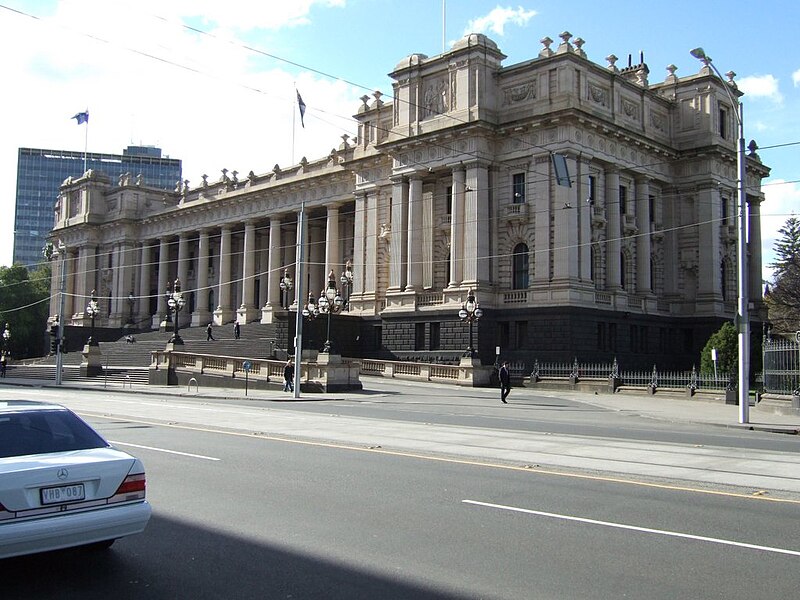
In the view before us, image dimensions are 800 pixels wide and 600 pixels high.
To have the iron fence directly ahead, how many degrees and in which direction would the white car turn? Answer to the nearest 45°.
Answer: approximately 90° to its right

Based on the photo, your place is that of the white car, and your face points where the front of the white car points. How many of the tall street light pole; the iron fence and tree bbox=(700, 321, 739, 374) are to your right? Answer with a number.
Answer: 3

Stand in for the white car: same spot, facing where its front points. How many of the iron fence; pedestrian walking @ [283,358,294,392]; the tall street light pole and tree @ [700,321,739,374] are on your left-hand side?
0

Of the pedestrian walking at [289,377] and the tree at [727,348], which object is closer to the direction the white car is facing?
the pedestrian walking

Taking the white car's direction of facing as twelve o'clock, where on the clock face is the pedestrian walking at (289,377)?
The pedestrian walking is roughly at 2 o'clock from the white car.

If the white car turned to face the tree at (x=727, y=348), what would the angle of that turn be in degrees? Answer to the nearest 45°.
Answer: approximately 90° to its right

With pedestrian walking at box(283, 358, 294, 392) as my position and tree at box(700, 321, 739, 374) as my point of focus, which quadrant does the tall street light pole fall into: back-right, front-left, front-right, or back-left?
front-right

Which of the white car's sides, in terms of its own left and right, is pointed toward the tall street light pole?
right

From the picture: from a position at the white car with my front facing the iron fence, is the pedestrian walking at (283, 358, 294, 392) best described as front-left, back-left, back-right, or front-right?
front-left

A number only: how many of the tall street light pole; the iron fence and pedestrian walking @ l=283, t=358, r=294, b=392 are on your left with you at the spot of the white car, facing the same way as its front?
0

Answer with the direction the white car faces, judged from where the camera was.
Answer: facing away from the viewer and to the left of the viewer

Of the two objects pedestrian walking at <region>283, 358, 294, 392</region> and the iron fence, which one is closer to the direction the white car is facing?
the pedestrian walking

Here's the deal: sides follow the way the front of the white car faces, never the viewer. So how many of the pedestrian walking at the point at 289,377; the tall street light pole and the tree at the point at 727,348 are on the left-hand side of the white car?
0

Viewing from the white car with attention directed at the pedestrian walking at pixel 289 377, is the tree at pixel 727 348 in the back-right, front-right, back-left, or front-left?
front-right

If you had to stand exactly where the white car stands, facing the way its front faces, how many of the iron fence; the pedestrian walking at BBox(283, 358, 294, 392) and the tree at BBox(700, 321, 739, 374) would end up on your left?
0

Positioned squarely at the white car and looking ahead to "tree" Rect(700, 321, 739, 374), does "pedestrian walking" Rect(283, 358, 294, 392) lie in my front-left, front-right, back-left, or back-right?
front-left
